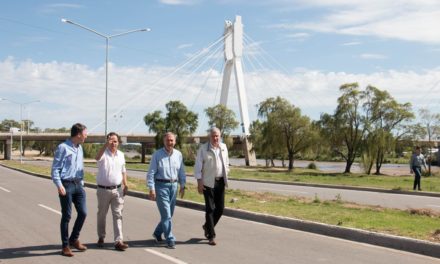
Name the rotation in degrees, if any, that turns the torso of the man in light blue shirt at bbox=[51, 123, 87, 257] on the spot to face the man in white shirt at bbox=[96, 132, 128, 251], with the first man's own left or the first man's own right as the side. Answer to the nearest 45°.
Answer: approximately 90° to the first man's own left

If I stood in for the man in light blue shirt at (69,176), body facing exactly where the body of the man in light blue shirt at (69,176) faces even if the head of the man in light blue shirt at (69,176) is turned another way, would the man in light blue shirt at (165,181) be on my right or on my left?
on my left

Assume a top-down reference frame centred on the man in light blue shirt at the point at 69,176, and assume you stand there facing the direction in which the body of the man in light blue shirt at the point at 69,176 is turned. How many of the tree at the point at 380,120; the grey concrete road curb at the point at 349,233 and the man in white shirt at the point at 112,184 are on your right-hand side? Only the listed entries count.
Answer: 0

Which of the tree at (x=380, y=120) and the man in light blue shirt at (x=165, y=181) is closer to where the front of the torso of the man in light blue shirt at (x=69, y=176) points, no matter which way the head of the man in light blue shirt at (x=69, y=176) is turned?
the man in light blue shirt

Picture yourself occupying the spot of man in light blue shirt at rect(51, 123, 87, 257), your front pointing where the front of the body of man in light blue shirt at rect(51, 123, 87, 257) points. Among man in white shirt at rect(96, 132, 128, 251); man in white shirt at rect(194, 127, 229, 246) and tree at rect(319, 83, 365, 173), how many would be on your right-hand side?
0

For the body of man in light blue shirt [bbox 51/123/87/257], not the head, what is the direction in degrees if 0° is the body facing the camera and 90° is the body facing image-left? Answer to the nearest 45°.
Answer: approximately 315°

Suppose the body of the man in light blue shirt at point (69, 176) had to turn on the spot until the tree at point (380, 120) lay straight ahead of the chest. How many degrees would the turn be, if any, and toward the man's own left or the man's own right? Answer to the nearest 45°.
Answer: approximately 90° to the man's own left

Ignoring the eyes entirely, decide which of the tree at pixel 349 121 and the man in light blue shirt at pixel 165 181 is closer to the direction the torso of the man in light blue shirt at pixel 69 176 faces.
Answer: the man in light blue shirt

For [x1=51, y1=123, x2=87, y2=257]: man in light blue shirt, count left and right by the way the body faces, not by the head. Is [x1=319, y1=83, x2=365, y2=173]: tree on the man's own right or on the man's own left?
on the man's own left

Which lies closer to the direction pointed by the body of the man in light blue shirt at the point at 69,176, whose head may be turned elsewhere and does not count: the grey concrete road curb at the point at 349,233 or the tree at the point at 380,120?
the grey concrete road curb

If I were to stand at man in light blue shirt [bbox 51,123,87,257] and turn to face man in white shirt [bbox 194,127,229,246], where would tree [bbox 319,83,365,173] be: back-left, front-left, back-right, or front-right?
front-left

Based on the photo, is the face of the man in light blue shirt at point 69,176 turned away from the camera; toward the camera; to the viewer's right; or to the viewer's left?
to the viewer's right

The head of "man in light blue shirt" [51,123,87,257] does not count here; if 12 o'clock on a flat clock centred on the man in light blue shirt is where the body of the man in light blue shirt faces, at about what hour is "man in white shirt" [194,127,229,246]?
The man in white shirt is roughly at 10 o'clock from the man in light blue shirt.
